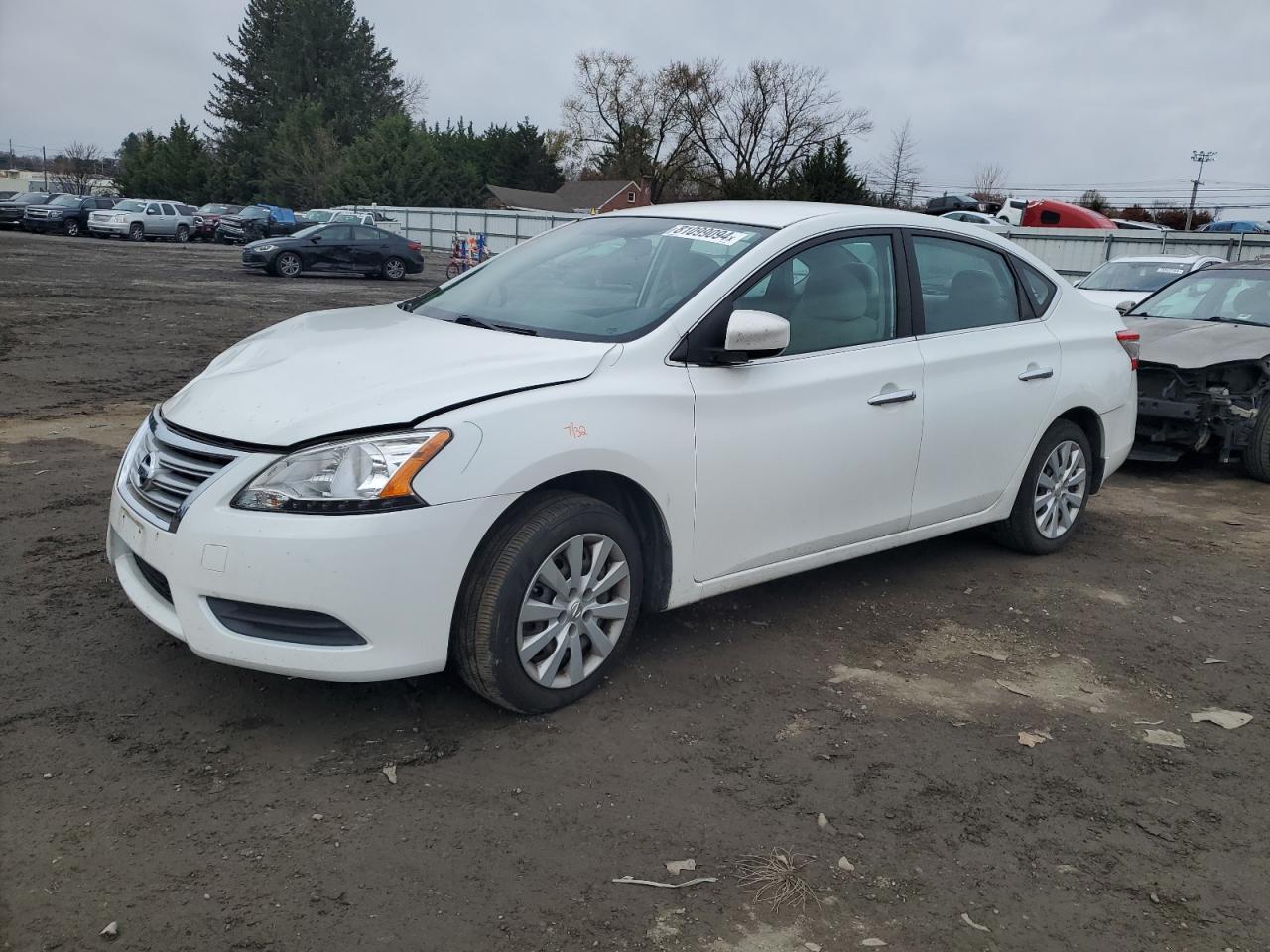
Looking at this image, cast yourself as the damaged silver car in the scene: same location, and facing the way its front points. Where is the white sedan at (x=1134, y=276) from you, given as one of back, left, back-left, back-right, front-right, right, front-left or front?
back-right

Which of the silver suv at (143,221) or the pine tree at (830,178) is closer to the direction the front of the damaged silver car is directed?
the silver suv

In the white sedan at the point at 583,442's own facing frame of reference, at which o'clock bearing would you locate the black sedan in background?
The black sedan in background is roughly at 4 o'clock from the white sedan.

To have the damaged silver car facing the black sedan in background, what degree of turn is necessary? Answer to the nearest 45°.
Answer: approximately 90° to its right

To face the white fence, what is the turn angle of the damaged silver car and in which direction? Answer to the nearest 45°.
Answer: approximately 135° to its right

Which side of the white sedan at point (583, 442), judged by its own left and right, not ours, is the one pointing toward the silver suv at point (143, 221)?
right

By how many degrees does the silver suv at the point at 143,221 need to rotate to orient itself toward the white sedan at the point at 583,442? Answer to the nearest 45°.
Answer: approximately 45° to its left

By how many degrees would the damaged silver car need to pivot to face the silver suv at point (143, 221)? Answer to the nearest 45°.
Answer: approximately 90° to its right

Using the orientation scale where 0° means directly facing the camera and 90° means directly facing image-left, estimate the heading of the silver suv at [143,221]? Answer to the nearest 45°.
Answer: approximately 45°

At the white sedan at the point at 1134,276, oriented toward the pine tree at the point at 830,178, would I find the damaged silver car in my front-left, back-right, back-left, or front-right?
back-left

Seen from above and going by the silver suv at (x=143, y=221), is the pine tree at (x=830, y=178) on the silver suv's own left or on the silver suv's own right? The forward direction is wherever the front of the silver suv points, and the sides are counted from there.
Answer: on the silver suv's own left

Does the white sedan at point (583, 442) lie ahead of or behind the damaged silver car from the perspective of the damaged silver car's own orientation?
ahead

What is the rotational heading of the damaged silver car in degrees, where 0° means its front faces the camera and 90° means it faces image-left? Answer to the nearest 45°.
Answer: approximately 45°

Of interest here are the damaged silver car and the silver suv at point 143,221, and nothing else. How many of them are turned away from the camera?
0
